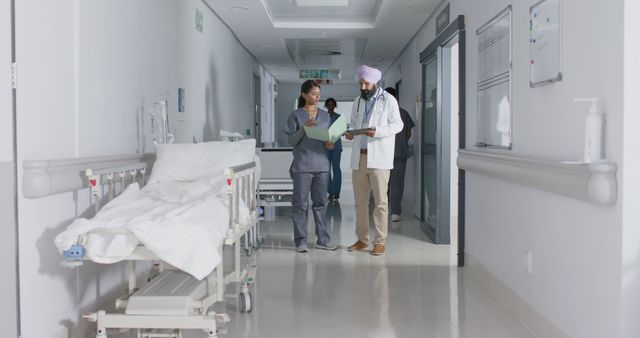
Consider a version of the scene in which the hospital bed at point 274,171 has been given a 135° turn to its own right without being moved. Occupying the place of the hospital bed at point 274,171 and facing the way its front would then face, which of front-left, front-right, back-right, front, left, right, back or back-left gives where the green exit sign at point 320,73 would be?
front-right

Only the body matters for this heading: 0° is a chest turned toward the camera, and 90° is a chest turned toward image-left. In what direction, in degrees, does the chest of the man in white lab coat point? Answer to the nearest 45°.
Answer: approximately 45°

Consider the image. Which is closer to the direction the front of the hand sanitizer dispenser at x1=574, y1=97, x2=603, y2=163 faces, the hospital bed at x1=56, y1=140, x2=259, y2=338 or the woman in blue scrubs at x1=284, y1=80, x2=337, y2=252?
the hospital bed

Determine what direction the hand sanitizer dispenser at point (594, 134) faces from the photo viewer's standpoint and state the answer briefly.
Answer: facing to the left of the viewer

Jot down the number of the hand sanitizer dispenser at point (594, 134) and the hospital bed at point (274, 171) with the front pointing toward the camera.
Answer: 1

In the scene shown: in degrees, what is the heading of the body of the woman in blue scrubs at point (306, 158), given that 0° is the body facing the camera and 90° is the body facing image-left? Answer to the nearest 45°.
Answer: approximately 315°

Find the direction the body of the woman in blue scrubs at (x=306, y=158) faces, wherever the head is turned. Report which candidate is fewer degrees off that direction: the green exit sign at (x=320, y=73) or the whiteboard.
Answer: the whiteboard

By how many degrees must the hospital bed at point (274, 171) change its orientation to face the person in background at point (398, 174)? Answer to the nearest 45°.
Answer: approximately 90° to its left

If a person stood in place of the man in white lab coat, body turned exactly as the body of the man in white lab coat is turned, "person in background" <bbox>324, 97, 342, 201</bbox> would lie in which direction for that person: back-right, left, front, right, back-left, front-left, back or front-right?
back-right

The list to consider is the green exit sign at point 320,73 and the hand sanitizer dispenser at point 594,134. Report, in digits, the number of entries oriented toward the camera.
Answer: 1

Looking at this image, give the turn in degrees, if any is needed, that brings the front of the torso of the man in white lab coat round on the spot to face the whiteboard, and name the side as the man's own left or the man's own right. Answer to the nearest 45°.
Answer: approximately 45° to the man's own left
